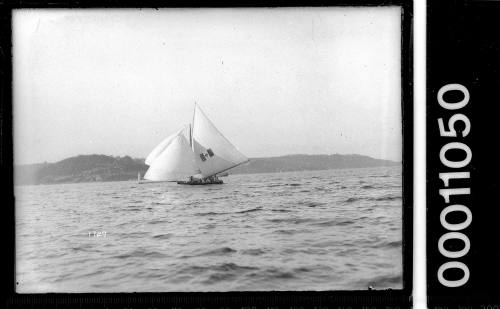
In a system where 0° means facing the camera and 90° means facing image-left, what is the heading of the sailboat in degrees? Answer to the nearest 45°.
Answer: approximately 90°
